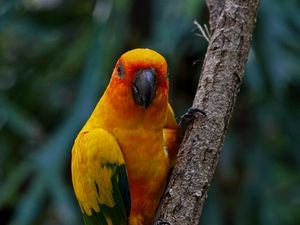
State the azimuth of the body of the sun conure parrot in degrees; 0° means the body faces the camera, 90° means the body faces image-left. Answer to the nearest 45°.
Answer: approximately 315°
